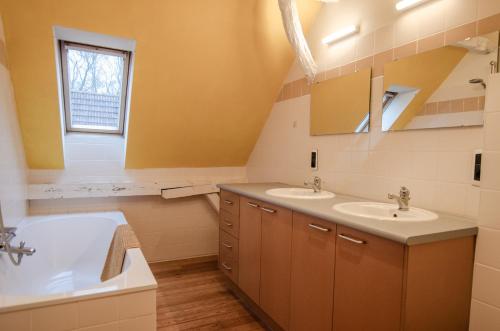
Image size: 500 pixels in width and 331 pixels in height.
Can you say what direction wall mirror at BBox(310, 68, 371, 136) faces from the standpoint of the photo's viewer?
facing the viewer and to the left of the viewer

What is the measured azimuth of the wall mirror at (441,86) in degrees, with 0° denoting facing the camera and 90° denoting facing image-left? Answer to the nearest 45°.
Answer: approximately 45°

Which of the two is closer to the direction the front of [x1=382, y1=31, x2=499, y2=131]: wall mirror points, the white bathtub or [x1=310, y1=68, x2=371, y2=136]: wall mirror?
the white bathtub

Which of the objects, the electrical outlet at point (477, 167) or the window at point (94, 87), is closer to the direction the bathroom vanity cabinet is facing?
the window

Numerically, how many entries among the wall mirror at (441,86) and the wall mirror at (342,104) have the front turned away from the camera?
0

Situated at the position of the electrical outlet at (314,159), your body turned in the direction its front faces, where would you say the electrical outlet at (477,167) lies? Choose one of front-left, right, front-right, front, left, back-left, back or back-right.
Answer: left

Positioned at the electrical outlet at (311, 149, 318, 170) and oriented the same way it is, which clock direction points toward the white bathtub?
The white bathtub is roughly at 1 o'clock from the electrical outlet.

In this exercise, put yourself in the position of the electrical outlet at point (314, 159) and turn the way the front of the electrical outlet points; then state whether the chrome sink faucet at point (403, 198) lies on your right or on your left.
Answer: on your left
